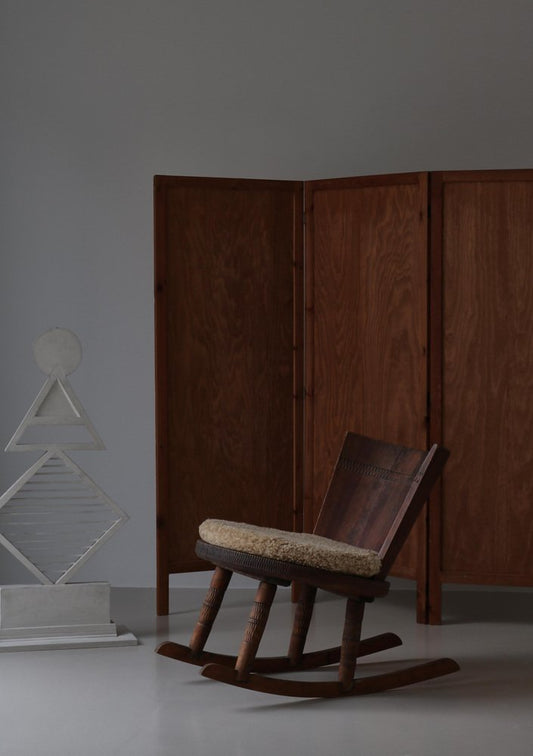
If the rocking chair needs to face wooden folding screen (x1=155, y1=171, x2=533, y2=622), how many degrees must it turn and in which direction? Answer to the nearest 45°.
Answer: approximately 135° to its right

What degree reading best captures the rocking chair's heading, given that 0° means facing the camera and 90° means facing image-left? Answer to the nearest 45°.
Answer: approximately 45°

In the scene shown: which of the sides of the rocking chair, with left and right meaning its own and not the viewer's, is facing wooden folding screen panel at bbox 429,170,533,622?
back
